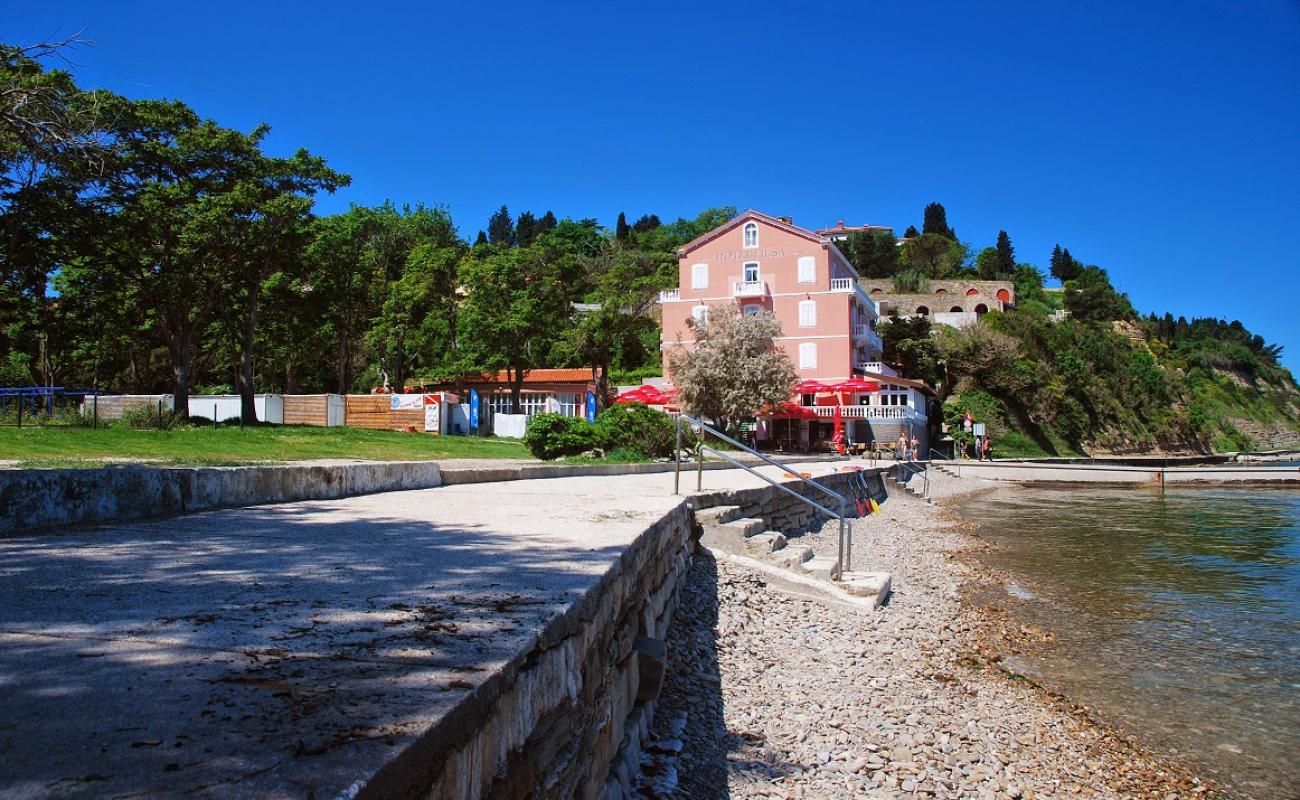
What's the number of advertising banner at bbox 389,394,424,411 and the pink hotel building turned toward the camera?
2

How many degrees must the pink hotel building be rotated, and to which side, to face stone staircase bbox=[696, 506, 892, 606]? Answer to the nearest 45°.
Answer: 0° — it already faces it

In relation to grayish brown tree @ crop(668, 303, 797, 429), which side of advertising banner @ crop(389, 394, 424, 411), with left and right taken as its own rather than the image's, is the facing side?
left

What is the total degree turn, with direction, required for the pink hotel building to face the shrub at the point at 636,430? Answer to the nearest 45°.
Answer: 0° — it already faces it

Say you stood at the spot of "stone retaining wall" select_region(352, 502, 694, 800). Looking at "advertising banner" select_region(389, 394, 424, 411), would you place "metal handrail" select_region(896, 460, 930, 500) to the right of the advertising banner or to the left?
right

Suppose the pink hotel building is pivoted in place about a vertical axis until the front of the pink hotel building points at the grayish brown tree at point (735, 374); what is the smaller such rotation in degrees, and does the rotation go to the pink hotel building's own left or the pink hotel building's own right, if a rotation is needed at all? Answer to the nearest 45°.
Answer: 0° — it already faces it

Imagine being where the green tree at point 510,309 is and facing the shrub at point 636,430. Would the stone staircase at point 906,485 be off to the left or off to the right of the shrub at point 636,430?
left

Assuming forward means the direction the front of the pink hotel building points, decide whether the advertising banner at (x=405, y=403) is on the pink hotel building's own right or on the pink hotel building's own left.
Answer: on the pink hotel building's own right

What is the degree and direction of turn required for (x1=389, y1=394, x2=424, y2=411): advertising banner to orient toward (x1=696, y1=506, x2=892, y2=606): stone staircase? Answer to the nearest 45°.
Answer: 0° — it already faces it

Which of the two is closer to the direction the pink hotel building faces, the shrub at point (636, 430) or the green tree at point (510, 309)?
the shrub

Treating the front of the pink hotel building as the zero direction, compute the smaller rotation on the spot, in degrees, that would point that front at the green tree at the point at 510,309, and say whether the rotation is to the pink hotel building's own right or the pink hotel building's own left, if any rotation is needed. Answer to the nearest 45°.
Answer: approximately 45° to the pink hotel building's own right

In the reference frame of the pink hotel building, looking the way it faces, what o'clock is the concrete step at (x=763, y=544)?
The concrete step is roughly at 12 o'clock from the pink hotel building.
